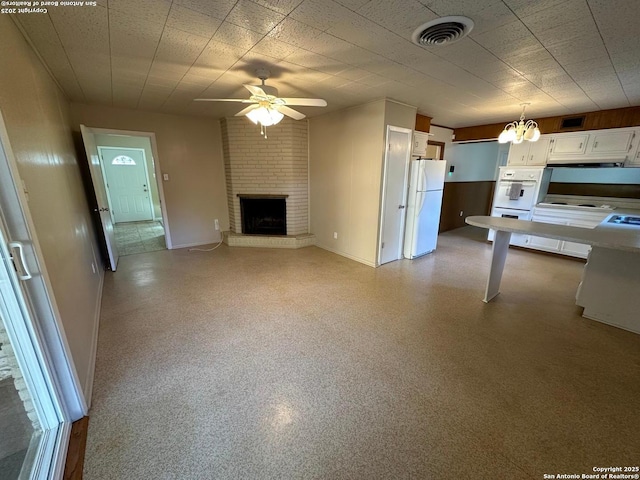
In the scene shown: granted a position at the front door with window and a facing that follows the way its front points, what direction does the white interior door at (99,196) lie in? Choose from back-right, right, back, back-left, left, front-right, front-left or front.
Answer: front

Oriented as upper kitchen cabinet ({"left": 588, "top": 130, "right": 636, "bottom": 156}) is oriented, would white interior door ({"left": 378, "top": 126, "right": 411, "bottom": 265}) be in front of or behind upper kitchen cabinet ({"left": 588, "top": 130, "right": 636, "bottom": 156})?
in front

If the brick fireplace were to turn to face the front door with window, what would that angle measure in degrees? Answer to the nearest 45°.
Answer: approximately 135° to its right

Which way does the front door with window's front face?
toward the camera

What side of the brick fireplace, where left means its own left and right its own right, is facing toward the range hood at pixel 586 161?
left

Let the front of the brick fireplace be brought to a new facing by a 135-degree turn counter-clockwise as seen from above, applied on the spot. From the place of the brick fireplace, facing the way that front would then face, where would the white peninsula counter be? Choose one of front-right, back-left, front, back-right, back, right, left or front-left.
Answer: right

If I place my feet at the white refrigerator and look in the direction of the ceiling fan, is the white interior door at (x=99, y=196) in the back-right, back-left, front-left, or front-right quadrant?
front-right

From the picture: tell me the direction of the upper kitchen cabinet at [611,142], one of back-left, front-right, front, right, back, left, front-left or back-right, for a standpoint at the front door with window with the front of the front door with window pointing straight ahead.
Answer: front-left

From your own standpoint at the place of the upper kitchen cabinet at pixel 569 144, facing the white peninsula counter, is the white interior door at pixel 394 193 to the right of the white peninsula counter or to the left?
right

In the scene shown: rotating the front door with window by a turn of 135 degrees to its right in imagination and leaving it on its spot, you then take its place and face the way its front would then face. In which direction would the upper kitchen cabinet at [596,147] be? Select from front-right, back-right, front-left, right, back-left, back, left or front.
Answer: back

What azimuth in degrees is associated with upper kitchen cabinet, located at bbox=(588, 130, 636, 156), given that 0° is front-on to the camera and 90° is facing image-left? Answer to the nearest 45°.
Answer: approximately 45°

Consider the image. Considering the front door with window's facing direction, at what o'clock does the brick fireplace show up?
The brick fireplace is roughly at 11 o'clock from the front door with window.

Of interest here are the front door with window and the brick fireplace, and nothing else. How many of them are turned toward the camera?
2

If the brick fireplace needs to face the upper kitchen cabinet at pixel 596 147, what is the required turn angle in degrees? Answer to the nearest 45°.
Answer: approximately 90° to its left
